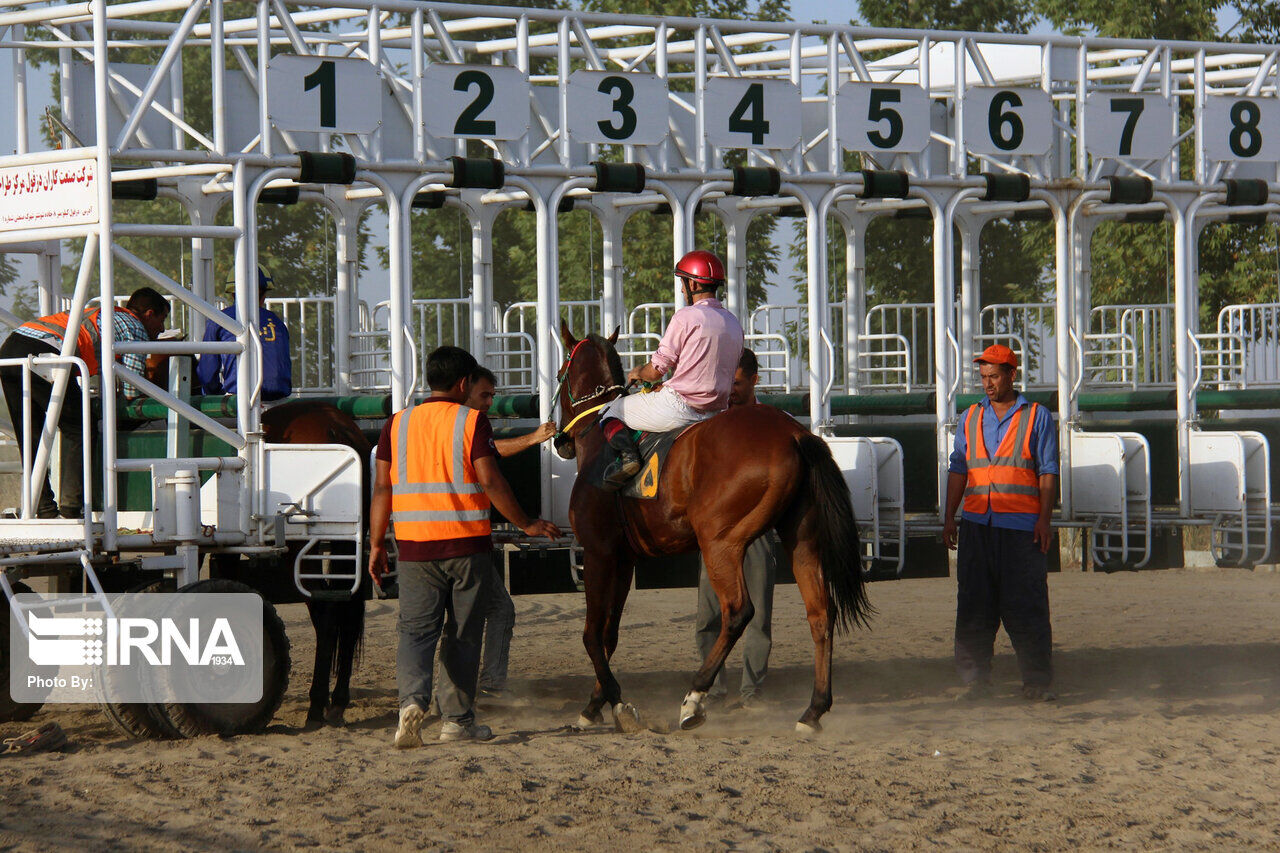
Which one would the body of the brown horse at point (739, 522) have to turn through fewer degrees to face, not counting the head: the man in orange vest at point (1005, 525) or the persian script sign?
the persian script sign

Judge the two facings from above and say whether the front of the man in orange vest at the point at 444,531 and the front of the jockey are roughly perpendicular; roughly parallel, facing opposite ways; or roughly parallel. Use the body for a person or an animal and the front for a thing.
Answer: roughly perpendicular

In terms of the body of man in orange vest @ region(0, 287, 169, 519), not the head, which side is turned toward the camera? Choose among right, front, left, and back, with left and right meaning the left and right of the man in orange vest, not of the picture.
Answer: right

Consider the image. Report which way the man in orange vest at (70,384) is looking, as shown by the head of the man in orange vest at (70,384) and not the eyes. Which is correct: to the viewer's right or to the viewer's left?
to the viewer's right

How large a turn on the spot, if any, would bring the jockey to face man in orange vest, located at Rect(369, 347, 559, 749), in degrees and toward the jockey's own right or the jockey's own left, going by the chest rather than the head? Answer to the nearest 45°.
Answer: approximately 90° to the jockey's own left

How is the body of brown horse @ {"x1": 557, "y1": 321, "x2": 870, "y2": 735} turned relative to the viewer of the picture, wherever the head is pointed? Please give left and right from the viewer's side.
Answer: facing away from the viewer and to the left of the viewer

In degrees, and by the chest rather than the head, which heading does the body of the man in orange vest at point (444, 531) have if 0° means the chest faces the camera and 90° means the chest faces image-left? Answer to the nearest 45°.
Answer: approximately 225°

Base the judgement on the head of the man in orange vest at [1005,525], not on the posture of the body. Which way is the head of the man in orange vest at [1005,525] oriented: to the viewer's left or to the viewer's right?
to the viewer's left
